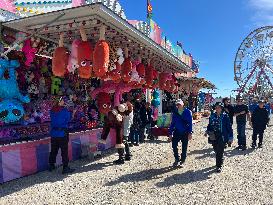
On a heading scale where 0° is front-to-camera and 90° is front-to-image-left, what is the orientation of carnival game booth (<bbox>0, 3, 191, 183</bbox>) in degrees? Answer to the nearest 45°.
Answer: approximately 315°

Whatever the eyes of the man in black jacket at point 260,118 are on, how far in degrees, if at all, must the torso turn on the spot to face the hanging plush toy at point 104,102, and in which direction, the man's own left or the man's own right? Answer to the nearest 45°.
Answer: approximately 45° to the man's own right

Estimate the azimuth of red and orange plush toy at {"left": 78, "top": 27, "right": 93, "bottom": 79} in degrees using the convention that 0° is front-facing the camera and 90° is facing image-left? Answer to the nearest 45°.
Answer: approximately 0°

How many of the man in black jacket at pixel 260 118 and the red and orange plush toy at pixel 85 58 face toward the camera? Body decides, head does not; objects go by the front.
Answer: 2

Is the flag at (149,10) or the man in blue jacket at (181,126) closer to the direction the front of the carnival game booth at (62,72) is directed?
the man in blue jacket

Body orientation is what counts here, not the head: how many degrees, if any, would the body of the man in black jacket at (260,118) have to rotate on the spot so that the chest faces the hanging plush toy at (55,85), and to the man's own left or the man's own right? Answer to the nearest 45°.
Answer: approximately 45° to the man's own right

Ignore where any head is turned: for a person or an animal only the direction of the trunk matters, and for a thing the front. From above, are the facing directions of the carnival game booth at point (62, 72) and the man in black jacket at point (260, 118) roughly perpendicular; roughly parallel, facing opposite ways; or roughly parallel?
roughly perpendicular
